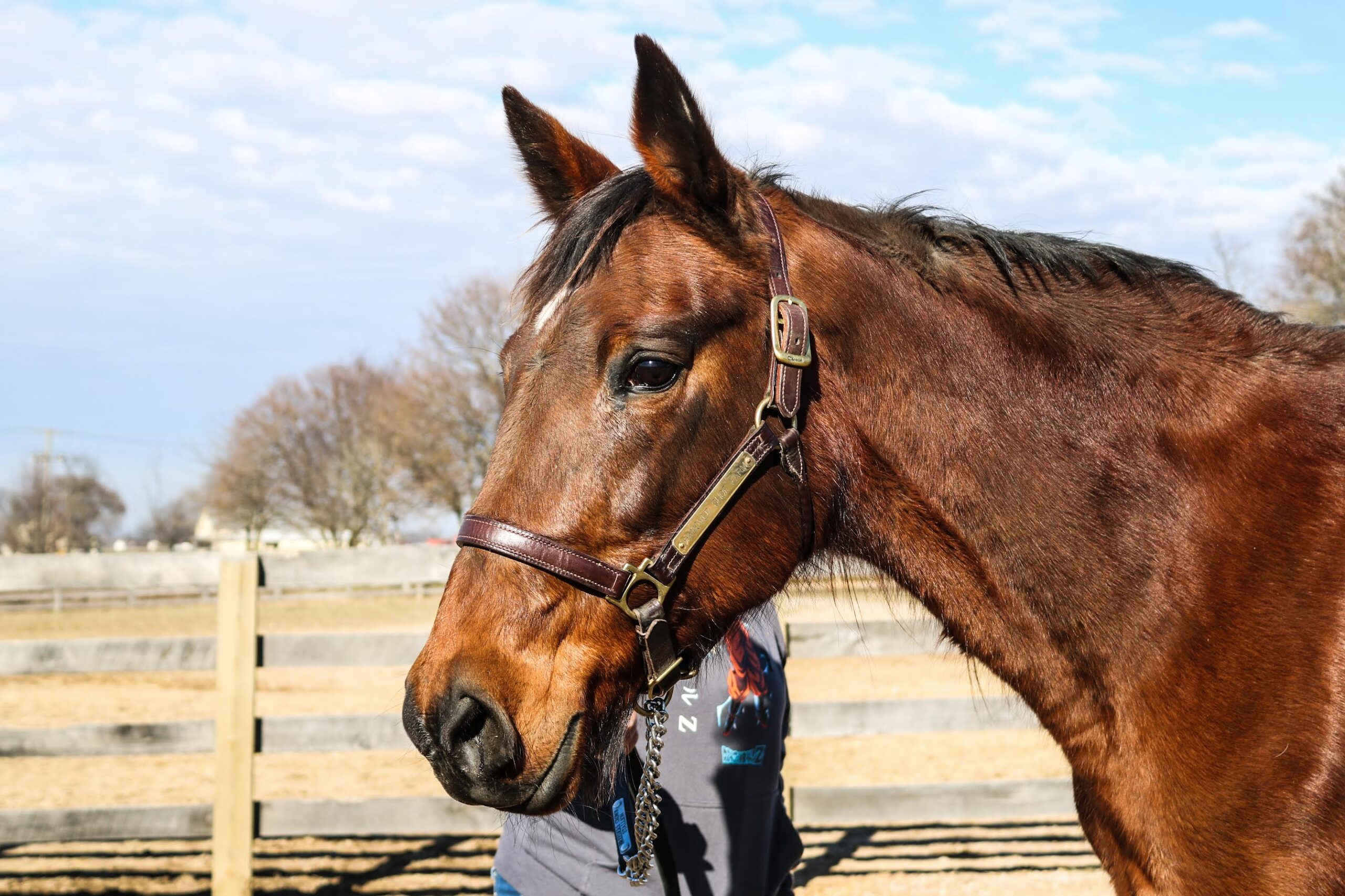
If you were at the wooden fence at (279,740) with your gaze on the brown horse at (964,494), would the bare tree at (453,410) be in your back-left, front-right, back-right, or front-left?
back-left

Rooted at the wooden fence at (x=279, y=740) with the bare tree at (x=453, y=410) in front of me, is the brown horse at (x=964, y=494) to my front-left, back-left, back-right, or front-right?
back-right

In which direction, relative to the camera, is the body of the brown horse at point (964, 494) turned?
to the viewer's left

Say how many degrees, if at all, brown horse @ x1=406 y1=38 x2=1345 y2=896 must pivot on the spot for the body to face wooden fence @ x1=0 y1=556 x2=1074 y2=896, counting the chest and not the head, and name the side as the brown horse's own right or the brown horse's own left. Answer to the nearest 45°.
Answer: approximately 45° to the brown horse's own right

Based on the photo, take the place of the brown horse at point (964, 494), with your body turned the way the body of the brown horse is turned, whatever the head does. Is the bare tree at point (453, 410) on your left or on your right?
on your right
